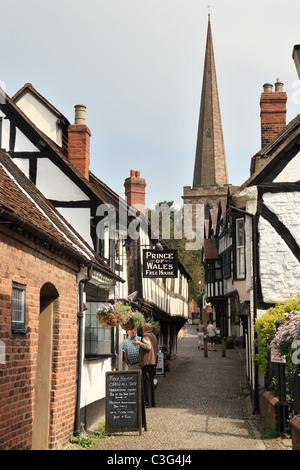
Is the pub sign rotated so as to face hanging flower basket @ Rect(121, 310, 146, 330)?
yes

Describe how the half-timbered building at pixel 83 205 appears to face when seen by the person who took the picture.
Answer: facing to the right of the viewer

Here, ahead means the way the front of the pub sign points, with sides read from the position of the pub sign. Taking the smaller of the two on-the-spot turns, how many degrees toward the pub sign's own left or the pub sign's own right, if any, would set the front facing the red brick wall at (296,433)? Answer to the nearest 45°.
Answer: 0° — it already faces it

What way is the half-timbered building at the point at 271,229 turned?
to the viewer's left
